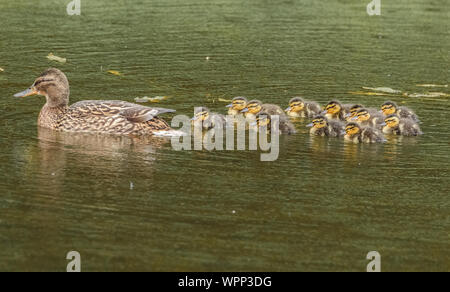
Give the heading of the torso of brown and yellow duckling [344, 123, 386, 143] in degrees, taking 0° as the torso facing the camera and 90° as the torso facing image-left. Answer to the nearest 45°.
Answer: approximately 90°

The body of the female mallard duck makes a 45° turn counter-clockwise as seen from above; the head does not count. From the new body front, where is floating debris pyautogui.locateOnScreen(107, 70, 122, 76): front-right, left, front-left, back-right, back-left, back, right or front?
back-right

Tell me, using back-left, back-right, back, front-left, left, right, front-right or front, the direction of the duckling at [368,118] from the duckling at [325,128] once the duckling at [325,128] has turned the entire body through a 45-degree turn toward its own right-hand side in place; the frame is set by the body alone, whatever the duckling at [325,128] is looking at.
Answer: right

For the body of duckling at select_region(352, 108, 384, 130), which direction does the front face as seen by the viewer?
to the viewer's left

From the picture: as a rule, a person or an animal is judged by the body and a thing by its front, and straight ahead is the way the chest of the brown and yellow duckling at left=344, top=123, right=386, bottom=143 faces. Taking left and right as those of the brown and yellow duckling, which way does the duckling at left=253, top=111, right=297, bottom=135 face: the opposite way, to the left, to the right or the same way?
the same way

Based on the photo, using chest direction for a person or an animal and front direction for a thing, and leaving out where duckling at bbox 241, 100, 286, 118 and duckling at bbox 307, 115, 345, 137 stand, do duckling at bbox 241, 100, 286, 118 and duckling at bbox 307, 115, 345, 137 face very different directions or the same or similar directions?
same or similar directions

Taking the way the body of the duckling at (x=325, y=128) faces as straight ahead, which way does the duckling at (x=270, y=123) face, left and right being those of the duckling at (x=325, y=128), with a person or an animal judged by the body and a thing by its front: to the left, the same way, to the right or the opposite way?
the same way

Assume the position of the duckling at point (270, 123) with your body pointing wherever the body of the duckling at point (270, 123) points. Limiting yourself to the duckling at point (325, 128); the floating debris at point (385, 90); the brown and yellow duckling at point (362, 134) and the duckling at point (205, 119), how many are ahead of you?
1

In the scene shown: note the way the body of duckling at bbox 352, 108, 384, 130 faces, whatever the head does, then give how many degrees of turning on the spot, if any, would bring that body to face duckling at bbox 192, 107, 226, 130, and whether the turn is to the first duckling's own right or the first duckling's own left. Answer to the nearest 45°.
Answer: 0° — it already faces it

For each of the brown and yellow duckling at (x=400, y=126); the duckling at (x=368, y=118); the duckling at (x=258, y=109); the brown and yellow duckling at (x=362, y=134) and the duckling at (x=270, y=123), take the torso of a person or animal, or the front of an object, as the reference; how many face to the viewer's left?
5

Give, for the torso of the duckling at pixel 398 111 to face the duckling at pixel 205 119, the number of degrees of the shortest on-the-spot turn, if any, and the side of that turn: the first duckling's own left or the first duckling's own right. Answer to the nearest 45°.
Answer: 0° — it already faces it

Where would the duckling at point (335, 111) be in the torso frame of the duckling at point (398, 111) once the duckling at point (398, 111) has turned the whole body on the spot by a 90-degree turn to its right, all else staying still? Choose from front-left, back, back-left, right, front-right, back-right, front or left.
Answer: left

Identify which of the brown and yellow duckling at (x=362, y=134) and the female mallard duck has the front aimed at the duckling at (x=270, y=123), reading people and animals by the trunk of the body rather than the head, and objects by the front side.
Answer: the brown and yellow duckling

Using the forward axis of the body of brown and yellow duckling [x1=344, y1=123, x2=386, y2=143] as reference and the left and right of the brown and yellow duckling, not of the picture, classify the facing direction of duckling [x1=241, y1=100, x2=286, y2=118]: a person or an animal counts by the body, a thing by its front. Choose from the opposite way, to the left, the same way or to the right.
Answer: the same way

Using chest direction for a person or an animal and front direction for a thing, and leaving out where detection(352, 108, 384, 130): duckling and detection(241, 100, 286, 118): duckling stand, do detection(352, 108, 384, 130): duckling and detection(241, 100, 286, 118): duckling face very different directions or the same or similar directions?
same or similar directions

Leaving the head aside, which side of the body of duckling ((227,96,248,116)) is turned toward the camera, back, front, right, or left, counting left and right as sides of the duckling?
left

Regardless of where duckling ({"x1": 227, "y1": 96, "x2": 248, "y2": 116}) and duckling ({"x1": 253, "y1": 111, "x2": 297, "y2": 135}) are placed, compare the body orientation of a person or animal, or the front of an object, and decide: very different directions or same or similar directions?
same or similar directions

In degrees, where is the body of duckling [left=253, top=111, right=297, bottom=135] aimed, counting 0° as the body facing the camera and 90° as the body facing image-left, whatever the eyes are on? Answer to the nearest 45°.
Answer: approximately 90°

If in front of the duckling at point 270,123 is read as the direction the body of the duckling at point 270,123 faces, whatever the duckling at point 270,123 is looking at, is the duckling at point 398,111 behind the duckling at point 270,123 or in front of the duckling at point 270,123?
behind

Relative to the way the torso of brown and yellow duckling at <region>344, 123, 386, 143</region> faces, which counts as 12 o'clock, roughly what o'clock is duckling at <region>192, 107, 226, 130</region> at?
The duckling is roughly at 12 o'clock from the brown and yellow duckling.

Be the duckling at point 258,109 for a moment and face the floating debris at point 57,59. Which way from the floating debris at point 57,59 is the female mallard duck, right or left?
left
